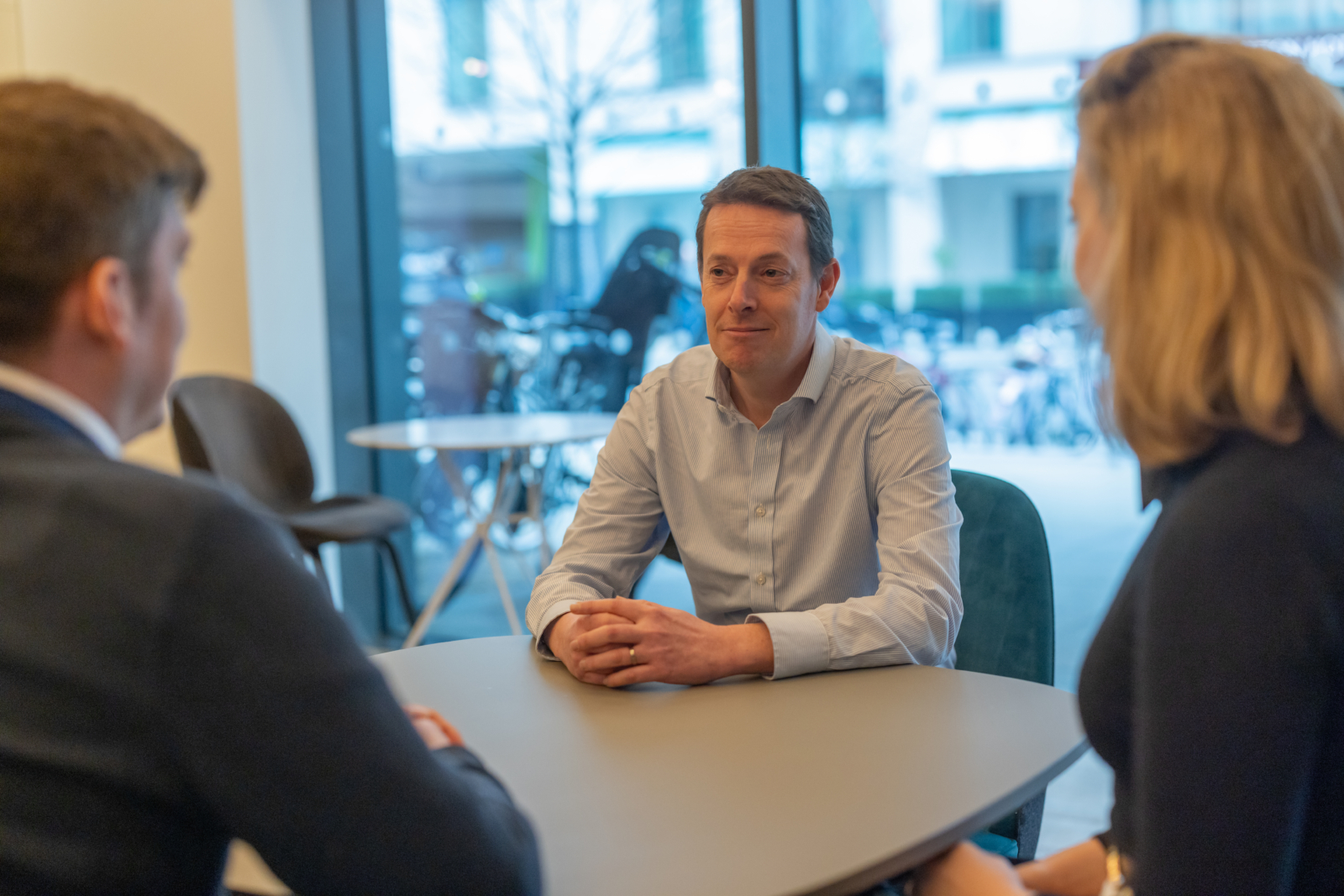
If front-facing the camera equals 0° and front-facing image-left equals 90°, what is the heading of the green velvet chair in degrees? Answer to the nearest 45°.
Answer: approximately 45°

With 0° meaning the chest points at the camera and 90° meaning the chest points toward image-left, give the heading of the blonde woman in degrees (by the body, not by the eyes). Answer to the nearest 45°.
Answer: approximately 135°

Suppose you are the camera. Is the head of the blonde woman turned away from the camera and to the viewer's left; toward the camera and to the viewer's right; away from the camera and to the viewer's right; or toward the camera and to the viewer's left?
away from the camera and to the viewer's left

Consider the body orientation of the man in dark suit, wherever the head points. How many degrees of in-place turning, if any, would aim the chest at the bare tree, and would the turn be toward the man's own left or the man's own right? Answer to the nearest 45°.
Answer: approximately 45° to the man's own left

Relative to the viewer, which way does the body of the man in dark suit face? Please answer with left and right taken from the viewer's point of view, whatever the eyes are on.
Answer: facing away from the viewer and to the right of the viewer

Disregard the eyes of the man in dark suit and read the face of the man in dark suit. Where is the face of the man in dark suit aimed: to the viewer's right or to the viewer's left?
to the viewer's right
